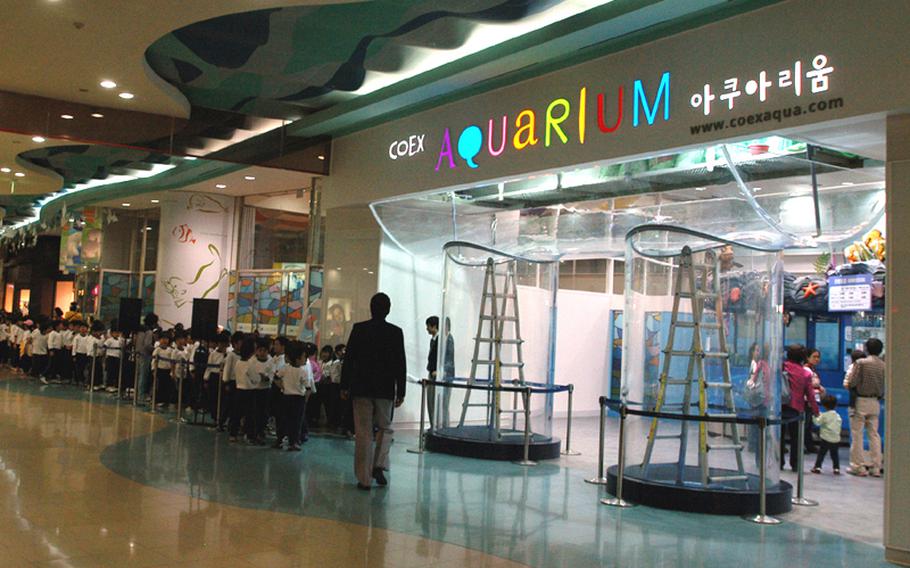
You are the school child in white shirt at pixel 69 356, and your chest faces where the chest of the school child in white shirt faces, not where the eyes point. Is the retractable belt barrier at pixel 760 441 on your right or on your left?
on your right

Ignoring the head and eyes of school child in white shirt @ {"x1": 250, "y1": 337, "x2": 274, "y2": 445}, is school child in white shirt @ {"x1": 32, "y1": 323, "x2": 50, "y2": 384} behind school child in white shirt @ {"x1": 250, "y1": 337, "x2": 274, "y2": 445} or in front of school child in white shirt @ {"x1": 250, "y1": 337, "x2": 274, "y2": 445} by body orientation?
behind

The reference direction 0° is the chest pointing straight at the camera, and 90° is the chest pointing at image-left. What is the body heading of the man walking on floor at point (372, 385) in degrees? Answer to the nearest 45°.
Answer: approximately 180°

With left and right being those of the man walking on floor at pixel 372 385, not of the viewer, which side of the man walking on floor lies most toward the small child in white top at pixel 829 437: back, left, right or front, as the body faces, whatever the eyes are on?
right

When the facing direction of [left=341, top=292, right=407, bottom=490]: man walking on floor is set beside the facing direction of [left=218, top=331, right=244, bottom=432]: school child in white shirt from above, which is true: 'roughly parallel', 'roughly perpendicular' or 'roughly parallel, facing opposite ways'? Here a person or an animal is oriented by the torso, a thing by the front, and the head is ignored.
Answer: roughly perpendicular

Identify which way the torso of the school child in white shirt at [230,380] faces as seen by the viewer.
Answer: to the viewer's right

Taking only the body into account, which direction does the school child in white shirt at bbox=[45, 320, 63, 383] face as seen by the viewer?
to the viewer's right

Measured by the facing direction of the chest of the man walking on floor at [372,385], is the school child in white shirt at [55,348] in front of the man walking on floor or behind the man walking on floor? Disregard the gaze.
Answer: in front

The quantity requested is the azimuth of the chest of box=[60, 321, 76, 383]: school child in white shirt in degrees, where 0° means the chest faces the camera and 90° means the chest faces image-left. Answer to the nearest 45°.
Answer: approximately 270°

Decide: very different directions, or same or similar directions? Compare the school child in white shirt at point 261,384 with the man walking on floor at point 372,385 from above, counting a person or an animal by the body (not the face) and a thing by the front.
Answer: very different directions
